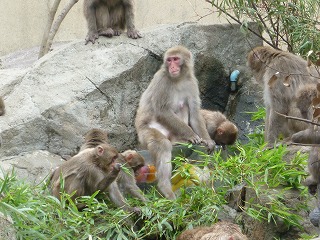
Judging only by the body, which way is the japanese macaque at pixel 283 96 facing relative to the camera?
to the viewer's left

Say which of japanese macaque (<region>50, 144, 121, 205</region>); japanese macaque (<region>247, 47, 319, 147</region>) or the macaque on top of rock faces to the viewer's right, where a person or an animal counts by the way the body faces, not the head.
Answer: japanese macaque (<region>50, 144, 121, 205</region>)

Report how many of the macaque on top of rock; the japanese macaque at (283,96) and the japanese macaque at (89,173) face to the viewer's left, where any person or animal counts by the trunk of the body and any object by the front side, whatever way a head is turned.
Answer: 1

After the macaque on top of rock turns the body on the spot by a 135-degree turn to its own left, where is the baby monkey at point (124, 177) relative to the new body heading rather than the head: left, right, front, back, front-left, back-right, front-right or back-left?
back-right

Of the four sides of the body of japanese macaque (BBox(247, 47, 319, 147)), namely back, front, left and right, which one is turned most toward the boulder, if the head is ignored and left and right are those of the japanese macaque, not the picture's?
front

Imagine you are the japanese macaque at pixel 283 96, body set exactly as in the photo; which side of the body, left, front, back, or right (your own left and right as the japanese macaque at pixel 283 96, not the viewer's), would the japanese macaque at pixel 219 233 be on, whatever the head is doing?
left

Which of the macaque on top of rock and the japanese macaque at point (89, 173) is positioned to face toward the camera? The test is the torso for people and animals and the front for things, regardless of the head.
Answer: the macaque on top of rock

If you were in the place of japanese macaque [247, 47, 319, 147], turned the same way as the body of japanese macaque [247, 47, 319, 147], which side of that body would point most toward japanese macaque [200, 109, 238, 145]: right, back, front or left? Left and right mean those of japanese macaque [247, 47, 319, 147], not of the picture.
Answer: front

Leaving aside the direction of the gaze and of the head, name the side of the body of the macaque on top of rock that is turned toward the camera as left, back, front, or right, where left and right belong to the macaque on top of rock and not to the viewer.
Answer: front

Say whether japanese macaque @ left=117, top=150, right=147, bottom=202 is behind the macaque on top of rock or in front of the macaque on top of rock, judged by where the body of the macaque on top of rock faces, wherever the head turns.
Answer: in front

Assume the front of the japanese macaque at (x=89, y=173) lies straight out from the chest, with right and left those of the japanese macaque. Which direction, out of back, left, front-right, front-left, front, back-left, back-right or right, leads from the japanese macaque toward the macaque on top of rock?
left

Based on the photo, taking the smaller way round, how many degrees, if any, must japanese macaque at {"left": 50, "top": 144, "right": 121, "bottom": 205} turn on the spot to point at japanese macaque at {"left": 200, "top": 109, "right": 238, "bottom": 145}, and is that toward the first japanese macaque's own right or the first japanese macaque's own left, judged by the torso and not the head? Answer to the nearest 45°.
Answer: approximately 45° to the first japanese macaque's own left

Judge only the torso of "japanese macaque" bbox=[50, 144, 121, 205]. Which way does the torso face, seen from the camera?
to the viewer's right
